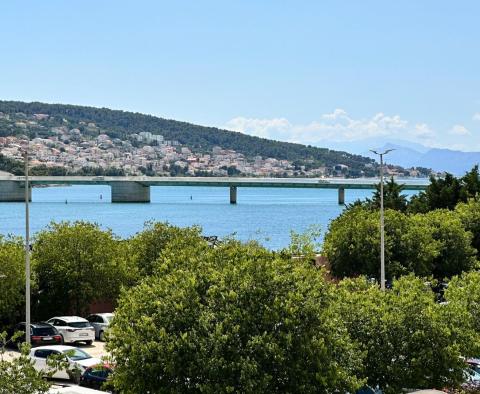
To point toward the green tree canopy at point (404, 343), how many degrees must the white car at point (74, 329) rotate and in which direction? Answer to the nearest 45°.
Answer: approximately 180°

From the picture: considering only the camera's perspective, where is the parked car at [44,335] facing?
facing away from the viewer and to the left of the viewer

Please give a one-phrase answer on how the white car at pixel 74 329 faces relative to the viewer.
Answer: facing away from the viewer and to the left of the viewer

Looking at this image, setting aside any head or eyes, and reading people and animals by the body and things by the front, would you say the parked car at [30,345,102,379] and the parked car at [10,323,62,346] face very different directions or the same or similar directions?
very different directions

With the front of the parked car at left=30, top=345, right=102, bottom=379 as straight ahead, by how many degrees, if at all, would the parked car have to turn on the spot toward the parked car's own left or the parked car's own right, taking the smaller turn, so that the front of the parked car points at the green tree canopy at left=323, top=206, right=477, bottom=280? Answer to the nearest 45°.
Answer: approximately 90° to the parked car's own left

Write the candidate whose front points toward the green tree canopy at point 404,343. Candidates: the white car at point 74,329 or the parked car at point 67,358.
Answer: the parked car

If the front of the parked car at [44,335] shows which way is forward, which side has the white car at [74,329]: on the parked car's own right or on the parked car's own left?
on the parked car's own right
